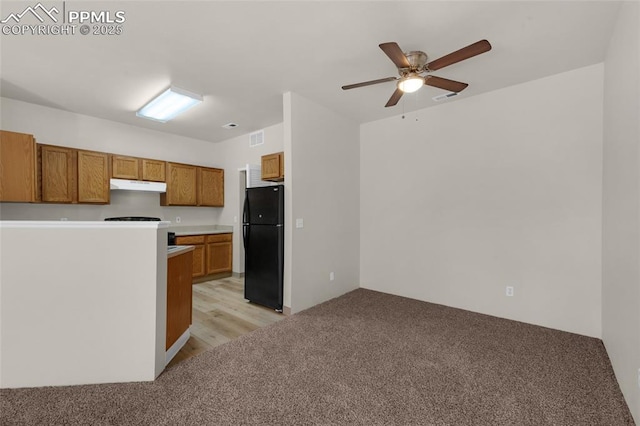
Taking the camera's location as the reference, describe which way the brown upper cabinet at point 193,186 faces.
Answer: facing the viewer and to the right of the viewer

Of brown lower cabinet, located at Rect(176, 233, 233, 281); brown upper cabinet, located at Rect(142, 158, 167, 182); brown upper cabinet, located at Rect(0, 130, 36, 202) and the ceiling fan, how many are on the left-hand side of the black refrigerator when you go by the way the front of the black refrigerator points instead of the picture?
1

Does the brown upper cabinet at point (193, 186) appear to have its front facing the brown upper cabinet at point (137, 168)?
no

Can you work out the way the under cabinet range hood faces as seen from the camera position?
facing the viewer

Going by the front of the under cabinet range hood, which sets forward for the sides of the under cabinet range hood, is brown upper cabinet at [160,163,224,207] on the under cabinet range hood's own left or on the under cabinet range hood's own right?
on the under cabinet range hood's own left

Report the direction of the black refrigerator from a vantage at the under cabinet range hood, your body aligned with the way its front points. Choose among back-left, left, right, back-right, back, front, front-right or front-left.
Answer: front-left

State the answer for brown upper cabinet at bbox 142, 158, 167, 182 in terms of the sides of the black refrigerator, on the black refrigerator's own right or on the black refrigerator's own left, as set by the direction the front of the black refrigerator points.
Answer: on the black refrigerator's own right

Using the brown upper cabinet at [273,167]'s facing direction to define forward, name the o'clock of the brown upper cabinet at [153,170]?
the brown upper cabinet at [153,170] is roughly at 2 o'clock from the brown upper cabinet at [273,167].

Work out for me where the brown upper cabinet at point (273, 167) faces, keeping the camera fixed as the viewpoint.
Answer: facing the viewer and to the left of the viewer

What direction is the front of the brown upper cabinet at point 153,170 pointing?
toward the camera

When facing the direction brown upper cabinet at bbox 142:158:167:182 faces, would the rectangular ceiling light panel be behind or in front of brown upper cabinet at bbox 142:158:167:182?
in front

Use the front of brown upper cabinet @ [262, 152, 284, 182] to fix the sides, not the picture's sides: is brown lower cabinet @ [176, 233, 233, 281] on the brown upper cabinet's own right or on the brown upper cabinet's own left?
on the brown upper cabinet's own right

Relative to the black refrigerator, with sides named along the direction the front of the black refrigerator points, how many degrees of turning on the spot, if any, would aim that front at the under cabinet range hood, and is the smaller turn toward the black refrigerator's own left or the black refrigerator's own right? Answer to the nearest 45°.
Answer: approximately 90° to the black refrigerator's own right
